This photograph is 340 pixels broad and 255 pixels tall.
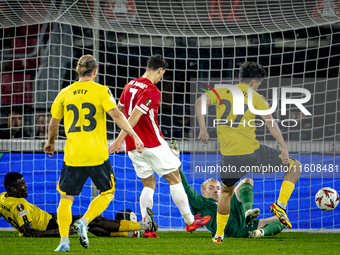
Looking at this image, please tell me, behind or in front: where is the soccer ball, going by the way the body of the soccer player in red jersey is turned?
in front

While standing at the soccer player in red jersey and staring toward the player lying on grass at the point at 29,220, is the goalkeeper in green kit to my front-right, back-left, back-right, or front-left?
back-right

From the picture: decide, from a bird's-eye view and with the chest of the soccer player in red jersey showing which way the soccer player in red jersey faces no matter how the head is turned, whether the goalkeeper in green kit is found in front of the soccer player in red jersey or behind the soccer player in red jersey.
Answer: in front

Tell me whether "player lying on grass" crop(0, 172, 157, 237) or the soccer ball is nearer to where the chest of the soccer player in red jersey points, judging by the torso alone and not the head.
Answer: the soccer ball

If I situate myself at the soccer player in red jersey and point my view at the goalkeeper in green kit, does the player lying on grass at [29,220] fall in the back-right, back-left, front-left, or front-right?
back-left

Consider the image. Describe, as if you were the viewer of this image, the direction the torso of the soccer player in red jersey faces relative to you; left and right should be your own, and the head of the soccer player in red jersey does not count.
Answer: facing away from the viewer and to the right of the viewer

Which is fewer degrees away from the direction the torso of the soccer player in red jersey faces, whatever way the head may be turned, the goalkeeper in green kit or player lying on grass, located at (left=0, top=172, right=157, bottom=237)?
the goalkeeper in green kit

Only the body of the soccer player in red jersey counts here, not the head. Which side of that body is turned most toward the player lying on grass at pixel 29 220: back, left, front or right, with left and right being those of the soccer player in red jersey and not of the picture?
left
